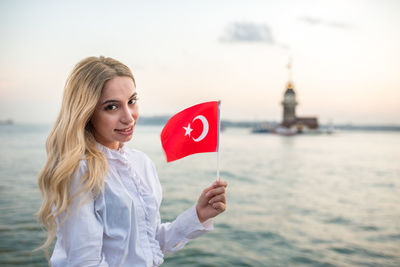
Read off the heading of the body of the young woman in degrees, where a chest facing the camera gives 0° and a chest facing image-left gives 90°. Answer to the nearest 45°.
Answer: approximately 315°
